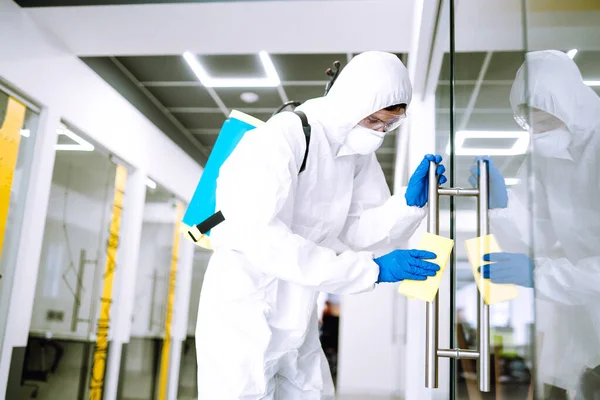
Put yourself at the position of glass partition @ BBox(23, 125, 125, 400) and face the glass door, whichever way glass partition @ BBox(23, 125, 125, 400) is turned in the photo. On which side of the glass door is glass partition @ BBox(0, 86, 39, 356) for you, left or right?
right

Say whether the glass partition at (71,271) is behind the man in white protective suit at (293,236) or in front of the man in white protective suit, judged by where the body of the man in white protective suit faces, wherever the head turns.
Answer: behind

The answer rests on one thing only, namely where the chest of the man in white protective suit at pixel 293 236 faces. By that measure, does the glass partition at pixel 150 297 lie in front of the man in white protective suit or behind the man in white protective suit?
behind

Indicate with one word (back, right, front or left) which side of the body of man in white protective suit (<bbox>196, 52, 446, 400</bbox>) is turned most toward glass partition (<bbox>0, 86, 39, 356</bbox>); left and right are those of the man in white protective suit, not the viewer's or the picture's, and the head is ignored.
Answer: back

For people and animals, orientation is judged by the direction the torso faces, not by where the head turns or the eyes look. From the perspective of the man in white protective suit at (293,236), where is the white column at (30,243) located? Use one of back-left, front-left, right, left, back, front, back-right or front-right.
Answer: back

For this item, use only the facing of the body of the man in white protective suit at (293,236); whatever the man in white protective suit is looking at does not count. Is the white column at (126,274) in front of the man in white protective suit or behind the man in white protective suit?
behind
